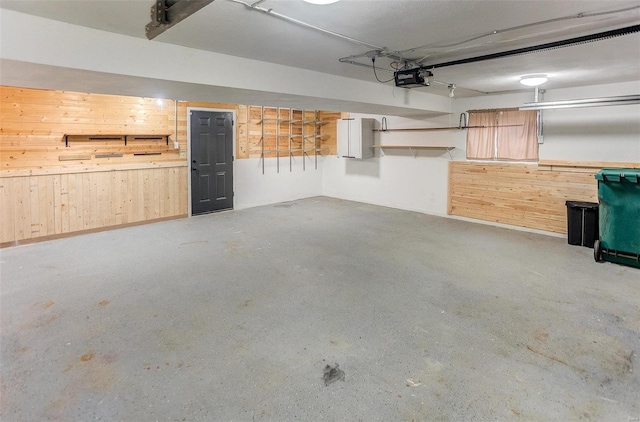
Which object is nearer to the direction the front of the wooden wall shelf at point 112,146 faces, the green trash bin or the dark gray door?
the green trash bin

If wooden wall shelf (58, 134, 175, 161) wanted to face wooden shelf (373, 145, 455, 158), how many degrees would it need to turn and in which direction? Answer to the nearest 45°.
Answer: approximately 90° to its left

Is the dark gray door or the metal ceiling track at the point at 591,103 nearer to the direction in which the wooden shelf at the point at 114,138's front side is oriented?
the metal ceiling track
